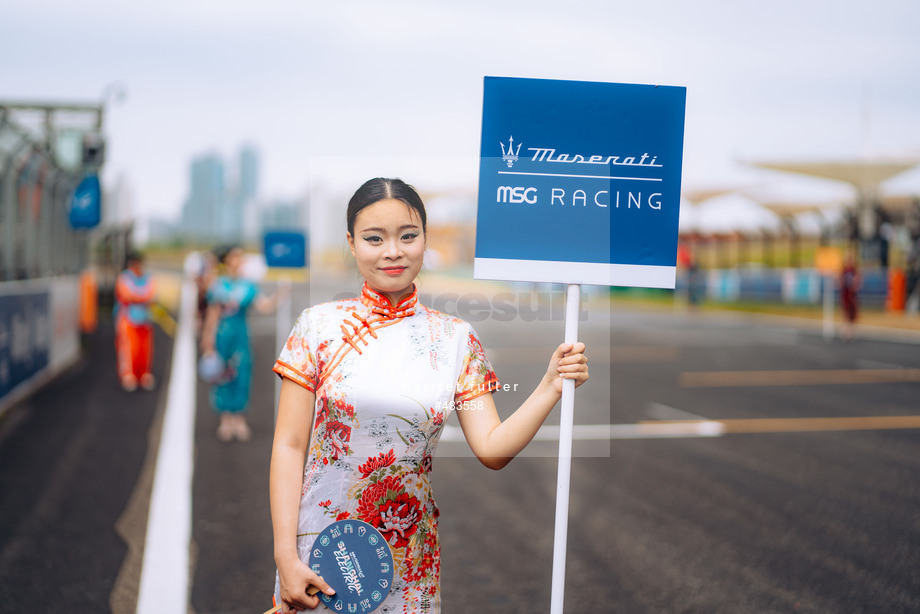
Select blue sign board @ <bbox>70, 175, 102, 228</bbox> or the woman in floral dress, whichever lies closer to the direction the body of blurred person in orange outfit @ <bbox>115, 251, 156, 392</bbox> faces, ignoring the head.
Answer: the woman in floral dress

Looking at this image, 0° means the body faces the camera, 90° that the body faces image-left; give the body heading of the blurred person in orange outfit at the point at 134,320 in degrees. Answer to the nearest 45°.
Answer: approximately 0°

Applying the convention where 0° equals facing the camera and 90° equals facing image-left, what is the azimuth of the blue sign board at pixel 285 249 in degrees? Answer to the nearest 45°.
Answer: approximately 0°

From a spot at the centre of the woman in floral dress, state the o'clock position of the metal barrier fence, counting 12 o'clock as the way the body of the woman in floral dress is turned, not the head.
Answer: The metal barrier fence is roughly at 5 o'clock from the woman in floral dress.

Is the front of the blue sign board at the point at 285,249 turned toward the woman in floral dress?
yes

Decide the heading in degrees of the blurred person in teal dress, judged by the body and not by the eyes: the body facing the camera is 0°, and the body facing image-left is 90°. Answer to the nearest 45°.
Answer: approximately 315°

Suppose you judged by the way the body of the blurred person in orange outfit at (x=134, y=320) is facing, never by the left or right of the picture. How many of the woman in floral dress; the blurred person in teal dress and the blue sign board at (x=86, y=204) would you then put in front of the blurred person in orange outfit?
2

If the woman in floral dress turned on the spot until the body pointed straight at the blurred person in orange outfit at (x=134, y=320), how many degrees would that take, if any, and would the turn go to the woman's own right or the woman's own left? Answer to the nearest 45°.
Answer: approximately 180°

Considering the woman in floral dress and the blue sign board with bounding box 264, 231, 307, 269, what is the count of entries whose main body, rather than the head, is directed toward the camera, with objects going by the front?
2

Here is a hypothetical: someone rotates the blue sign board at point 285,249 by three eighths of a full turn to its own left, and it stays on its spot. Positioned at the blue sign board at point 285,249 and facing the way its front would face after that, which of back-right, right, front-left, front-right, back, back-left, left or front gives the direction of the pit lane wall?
left

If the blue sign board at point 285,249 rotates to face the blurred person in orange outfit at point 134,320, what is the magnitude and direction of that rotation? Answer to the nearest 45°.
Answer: approximately 135° to its right

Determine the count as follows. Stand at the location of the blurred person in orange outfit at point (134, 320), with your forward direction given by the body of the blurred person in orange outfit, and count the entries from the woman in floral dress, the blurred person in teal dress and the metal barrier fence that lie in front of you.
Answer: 2

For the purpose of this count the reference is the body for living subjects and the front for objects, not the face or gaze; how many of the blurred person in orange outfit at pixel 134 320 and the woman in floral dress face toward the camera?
2
